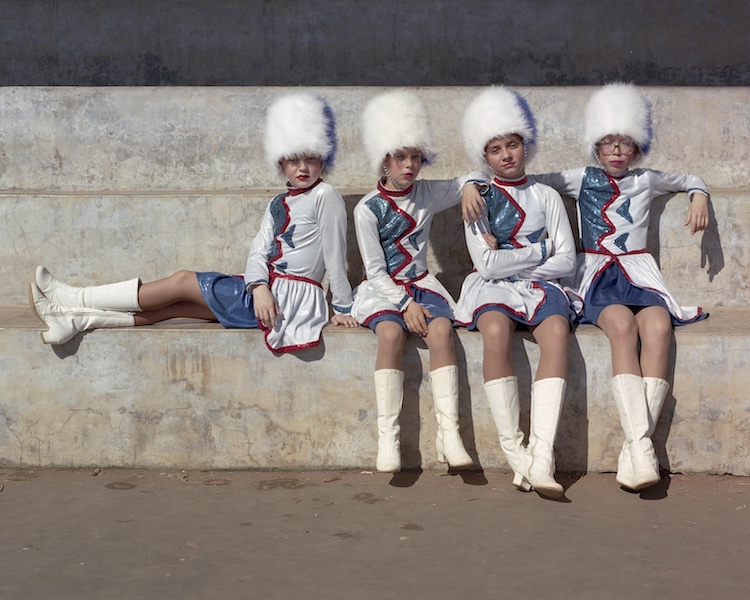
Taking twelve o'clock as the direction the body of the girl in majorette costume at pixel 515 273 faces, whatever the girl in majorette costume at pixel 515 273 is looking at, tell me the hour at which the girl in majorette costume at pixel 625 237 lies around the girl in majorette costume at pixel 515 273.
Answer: the girl in majorette costume at pixel 625 237 is roughly at 8 o'clock from the girl in majorette costume at pixel 515 273.

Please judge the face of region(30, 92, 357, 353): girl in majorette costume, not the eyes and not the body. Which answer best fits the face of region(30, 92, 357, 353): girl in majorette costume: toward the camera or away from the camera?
toward the camera

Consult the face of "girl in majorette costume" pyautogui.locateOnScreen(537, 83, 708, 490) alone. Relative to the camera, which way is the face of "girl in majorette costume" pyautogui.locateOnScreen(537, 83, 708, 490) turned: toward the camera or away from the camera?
toward the camera

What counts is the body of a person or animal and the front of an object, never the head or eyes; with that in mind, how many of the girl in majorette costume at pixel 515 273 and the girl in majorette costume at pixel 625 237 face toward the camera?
2

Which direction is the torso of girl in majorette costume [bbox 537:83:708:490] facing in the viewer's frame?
toward the camera

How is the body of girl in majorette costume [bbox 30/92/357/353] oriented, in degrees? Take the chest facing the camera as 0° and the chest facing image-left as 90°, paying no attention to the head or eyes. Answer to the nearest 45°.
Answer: approximately 45°

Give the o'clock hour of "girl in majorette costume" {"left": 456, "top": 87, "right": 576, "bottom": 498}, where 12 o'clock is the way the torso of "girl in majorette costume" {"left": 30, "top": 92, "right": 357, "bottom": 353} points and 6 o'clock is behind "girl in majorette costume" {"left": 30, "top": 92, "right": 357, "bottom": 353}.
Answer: "girl in majorette costume" {"left": 456, "top": 87, "right": 576, "bottom": 498} is roughly at 8 o'clock from "girl in majorette costume" {"left": 30, "top": 92, "right": 357, "bottom": 353}.

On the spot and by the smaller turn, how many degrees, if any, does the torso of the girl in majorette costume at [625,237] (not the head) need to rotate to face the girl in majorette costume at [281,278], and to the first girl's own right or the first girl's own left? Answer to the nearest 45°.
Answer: approximately 90° to the first girl's own right

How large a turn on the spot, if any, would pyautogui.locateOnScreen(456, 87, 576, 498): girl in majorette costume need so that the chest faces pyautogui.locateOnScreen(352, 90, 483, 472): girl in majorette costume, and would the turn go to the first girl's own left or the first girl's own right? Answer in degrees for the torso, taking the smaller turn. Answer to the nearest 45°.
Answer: approximately 90° to the first girl's own right

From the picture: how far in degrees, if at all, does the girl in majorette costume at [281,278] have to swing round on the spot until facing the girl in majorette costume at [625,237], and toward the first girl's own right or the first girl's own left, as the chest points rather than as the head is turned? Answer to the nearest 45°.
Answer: approximately 135° to the first girl's own left

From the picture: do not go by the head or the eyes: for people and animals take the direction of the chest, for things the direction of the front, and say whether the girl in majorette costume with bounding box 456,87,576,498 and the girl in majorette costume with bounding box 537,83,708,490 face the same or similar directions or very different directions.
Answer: same or similar directions
